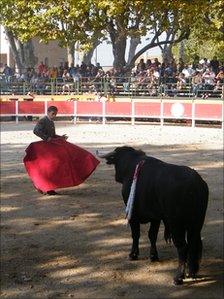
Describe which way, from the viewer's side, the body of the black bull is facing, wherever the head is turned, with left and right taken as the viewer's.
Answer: facing away from the viewer and to the left of the viewer

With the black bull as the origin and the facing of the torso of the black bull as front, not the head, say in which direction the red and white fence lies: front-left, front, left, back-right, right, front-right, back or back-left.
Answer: front-right
